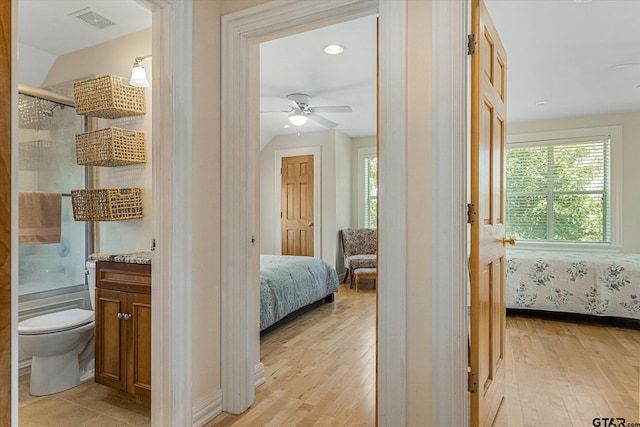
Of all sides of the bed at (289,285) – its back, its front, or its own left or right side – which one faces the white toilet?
back

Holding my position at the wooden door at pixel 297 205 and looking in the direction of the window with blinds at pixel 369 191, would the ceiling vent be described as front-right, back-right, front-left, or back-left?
back-right

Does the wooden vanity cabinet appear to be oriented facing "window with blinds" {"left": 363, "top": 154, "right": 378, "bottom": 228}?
no

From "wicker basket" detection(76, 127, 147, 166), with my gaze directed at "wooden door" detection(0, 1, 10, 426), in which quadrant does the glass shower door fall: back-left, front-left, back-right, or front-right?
back-right

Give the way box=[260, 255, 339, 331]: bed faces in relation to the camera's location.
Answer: facing away from the viewer and to the right of the viewer

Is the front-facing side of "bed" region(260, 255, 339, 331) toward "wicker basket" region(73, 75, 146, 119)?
no

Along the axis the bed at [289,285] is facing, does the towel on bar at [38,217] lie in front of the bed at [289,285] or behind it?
behind

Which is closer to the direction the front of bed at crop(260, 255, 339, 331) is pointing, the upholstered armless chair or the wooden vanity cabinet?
the upholstered armless chair

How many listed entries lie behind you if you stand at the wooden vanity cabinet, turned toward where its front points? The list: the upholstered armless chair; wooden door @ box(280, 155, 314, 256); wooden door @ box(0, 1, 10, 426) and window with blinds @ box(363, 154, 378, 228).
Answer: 3

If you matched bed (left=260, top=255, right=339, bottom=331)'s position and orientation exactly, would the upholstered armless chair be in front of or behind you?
in front

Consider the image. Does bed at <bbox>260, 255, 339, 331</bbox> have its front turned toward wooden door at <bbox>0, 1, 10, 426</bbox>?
no

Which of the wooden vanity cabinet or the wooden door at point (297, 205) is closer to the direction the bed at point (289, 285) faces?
the wooden door

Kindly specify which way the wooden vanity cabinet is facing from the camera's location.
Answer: facing the viewer and to the left of the viewer

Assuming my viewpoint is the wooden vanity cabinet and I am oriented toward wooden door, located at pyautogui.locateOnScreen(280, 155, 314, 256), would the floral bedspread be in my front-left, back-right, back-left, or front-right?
front-right

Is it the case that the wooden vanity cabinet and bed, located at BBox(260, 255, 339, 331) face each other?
no

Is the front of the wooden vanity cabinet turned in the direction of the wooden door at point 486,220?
no
